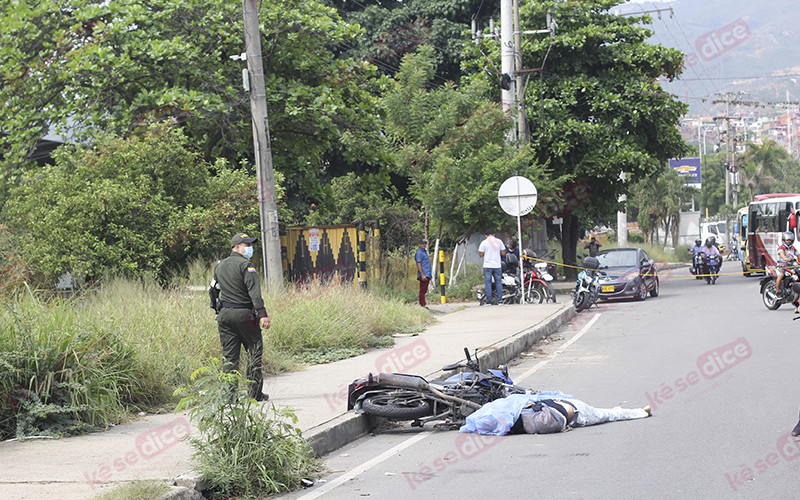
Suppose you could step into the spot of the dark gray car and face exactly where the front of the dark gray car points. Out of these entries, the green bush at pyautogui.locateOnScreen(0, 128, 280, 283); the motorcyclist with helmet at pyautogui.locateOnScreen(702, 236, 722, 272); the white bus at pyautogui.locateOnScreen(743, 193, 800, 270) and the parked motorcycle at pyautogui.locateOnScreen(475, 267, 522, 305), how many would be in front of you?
2

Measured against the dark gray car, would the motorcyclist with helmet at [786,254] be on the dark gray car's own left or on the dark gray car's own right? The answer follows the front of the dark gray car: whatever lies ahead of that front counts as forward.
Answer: on the dark gray car's own left

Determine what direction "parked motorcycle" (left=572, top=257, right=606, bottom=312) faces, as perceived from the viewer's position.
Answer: facing the viewer and to the left of the viewer

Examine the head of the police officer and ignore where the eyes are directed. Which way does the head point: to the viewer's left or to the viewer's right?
to the viewer's right

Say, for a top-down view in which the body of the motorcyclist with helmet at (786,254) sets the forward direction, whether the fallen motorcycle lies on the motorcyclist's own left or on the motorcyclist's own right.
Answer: on the motorcyclist's own right

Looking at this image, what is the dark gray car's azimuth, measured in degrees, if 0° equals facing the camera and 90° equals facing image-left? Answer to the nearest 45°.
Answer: approximately 45°

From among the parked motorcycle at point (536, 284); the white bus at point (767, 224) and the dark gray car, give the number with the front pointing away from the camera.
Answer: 0

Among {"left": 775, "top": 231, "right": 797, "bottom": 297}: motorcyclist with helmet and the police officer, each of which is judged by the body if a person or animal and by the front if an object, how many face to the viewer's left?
0

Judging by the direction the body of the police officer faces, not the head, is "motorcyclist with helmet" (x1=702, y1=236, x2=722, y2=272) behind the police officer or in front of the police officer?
in front

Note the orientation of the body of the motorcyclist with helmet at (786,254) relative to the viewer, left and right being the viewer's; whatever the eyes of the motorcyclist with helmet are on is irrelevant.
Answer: facing the viewer and to the right of the viewer
